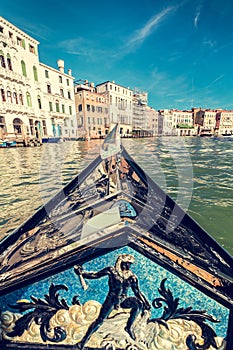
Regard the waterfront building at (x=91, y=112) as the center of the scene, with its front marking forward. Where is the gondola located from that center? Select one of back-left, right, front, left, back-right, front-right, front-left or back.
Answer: front-right

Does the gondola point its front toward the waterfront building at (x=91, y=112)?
yes

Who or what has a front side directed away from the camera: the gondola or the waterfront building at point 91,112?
the gondola

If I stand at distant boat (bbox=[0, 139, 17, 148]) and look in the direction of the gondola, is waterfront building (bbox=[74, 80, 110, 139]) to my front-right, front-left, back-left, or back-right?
back-left

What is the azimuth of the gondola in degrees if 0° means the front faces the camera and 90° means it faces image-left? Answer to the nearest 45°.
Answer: approximately 180°

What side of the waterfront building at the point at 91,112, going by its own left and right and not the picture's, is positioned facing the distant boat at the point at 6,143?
right

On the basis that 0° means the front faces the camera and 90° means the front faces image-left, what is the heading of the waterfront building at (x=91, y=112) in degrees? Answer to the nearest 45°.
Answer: approximately 315°

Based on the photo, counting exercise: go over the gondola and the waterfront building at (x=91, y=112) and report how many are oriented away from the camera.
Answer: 1
